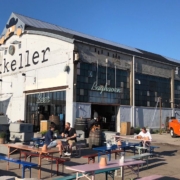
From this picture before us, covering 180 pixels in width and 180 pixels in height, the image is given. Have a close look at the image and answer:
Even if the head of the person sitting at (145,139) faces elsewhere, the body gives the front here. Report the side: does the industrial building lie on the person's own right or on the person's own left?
on the person's own right

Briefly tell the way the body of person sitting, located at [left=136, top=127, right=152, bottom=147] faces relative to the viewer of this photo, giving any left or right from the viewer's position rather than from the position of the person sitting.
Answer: facing the viewer and to the left of the viewer

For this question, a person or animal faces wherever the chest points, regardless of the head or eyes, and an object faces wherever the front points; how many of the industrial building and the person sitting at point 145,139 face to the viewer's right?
0

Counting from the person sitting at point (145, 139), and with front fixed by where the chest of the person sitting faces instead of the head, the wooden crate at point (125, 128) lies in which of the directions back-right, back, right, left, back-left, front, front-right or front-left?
back-right
